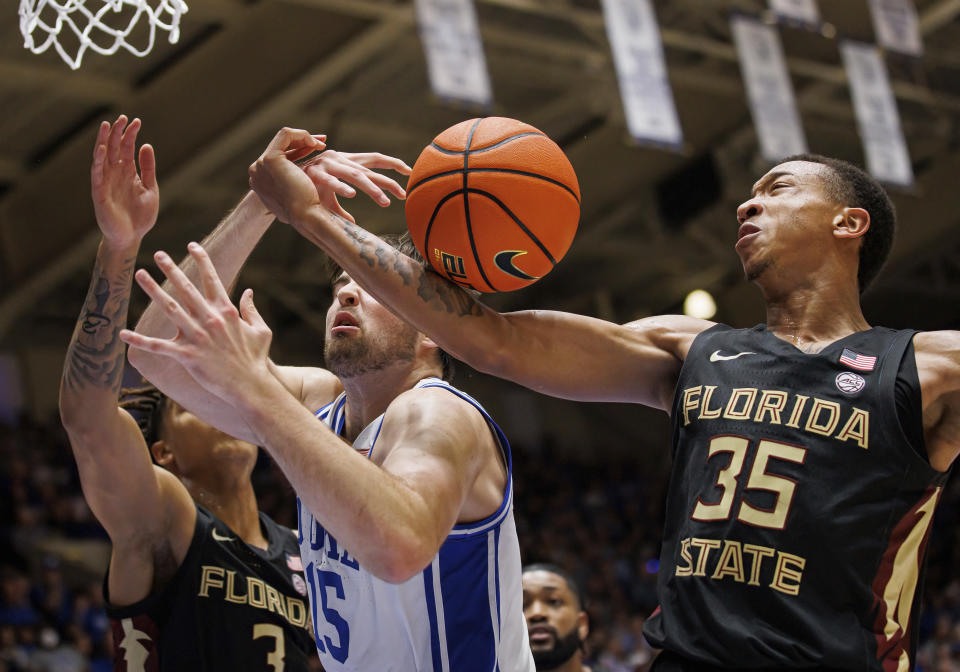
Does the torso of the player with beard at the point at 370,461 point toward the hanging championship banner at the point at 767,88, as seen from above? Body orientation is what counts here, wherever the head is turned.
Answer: no

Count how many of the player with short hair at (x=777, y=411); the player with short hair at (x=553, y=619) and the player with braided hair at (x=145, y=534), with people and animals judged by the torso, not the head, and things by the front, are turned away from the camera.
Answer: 0

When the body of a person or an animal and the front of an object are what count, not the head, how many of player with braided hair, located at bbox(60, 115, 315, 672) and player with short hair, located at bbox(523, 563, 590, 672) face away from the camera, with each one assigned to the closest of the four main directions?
0

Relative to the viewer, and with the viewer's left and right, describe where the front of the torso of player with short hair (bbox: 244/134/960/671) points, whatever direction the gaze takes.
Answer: facing the viewer and to the left of the viewer

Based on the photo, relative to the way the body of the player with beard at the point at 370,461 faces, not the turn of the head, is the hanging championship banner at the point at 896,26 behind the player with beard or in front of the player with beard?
behind

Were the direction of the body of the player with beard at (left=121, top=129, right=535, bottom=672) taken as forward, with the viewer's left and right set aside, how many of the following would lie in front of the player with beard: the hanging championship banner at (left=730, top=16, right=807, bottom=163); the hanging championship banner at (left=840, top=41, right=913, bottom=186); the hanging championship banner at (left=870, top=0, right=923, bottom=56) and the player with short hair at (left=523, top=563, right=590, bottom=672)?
0

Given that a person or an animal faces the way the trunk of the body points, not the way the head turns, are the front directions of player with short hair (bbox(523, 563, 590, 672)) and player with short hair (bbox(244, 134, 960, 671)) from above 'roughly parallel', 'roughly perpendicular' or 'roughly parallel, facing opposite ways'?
roughly parallel

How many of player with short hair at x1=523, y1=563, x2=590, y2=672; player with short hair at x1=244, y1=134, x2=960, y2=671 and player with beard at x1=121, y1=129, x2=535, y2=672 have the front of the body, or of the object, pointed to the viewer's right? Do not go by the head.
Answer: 0

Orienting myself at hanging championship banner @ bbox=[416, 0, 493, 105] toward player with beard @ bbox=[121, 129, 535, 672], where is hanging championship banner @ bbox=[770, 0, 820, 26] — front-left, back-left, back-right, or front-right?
back-left

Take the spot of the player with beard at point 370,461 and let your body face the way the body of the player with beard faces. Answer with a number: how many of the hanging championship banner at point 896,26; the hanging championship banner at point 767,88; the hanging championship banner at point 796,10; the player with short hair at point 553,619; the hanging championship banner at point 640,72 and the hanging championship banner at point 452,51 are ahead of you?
0

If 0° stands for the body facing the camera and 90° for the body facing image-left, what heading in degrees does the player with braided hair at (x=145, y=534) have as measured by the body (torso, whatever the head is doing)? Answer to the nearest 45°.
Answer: approximately 315°

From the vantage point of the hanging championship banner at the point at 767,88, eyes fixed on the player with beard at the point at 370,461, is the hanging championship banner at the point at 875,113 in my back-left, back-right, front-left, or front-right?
back-left

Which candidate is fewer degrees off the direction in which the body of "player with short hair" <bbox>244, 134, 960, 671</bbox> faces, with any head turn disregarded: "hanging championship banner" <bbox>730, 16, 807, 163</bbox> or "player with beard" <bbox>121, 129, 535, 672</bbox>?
the player with beard

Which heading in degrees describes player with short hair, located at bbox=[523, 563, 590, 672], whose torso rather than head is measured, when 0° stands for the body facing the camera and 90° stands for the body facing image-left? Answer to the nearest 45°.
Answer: approximately 45°
